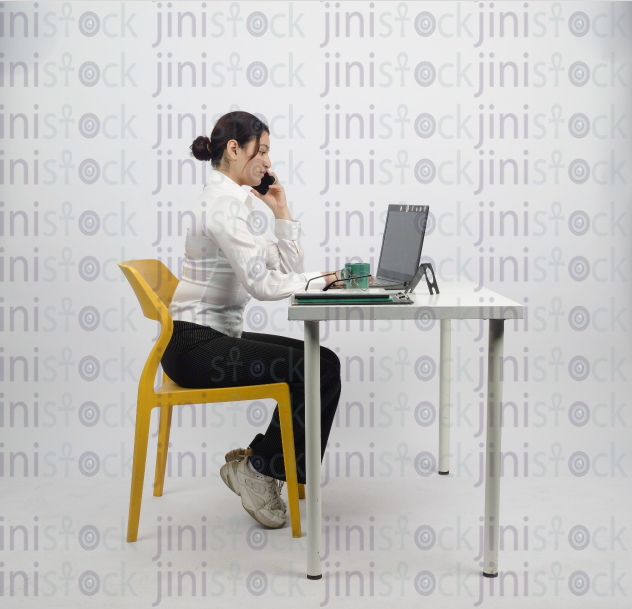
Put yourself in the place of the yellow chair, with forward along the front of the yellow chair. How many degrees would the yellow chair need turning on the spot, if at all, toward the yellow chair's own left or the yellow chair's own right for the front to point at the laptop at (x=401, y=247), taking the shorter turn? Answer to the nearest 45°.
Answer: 0° — it already faces it

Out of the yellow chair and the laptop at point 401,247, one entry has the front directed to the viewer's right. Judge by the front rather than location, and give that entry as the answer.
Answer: the yellow chair

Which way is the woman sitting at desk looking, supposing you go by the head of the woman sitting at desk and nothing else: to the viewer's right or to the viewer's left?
to the viewer's right

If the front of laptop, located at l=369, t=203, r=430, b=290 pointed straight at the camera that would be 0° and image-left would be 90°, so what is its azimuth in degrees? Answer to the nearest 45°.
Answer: approximately 45°

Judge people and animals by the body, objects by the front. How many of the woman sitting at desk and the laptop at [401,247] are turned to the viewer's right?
1

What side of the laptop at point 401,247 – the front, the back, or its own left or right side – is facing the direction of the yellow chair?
front

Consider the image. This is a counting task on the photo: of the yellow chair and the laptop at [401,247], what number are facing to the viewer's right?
1

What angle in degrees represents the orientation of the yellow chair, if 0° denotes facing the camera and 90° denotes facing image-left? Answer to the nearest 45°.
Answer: approximately 270°

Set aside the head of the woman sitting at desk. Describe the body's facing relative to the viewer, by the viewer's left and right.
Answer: facing to the right of the viewer
